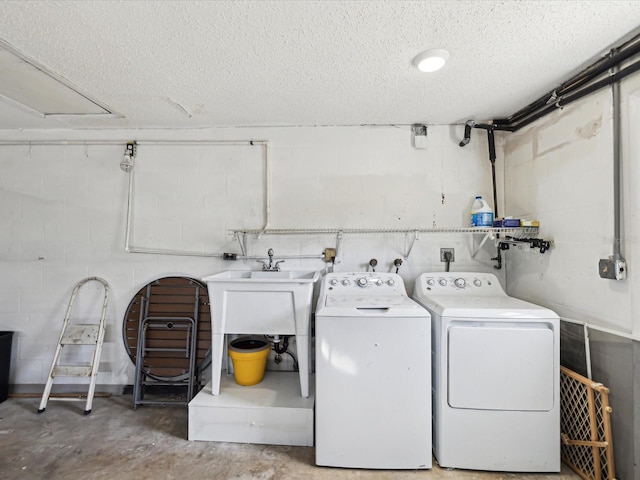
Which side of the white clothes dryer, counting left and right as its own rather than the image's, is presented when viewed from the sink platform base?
right

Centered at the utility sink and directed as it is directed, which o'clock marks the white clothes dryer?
The white clothes dryer is roughly at 10 o'clock from the utility sink.

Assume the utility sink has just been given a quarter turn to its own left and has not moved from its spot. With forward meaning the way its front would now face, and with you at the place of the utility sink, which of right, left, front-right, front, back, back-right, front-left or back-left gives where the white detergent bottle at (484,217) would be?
front

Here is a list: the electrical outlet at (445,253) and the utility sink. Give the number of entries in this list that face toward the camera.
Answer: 2

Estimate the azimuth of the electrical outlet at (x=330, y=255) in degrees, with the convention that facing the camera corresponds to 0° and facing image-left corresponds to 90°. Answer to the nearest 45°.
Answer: approximately 0°

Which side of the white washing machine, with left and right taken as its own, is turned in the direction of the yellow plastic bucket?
right

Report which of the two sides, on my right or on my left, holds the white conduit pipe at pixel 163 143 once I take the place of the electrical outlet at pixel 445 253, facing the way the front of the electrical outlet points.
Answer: on my right

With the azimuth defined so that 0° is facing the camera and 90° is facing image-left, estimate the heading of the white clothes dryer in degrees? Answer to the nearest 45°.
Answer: approximately 0°
